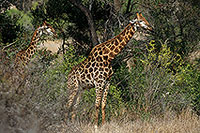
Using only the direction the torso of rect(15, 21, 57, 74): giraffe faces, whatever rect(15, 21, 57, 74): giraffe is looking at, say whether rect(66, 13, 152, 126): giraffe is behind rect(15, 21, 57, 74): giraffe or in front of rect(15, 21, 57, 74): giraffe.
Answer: in front

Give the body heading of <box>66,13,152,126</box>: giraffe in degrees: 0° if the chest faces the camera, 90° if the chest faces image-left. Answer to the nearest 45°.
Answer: approximately 270°

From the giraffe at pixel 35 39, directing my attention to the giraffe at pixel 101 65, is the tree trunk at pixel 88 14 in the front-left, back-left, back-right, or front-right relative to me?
front-left

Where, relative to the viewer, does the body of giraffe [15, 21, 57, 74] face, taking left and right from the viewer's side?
facing to the right of the viewer

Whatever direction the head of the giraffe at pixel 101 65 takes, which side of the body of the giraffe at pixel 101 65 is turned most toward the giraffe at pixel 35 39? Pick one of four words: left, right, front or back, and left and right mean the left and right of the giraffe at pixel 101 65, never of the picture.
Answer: back

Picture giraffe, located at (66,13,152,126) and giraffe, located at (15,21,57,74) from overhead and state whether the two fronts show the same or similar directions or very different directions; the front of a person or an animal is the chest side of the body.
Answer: same or similar directions

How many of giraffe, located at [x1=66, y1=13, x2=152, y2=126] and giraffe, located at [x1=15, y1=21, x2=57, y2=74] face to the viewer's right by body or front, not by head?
2
